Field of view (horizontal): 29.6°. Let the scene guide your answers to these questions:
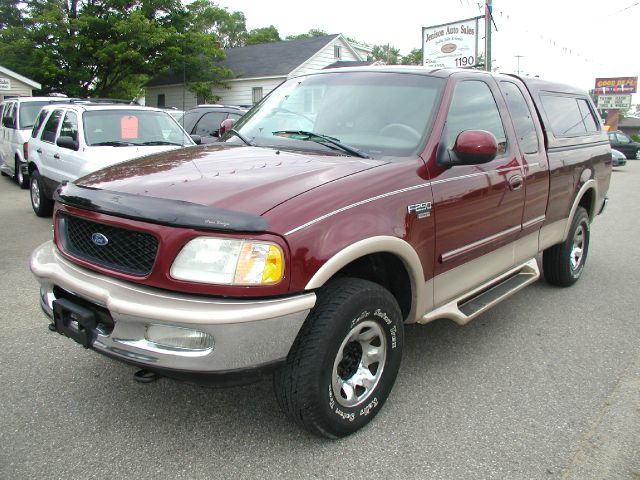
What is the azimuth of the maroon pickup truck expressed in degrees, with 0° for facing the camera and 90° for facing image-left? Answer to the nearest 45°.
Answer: approximately 45°

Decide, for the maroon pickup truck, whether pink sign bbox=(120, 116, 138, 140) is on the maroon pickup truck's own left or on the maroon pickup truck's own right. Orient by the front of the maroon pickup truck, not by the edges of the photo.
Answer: on the maroon pickup truck's own right

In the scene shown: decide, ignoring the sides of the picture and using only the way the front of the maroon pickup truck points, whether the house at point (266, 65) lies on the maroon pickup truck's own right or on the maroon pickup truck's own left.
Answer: on the maroon pickup truck's own right

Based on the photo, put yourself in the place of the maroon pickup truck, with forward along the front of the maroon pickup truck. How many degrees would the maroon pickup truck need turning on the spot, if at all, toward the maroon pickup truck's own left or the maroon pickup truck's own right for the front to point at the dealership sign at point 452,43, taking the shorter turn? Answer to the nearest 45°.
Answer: approximately 135° to the maroon pickup truck's own right

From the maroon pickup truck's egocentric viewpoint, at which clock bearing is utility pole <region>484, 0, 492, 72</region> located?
The utility pole is roughly at 5 o'clock from the maroon pickup truck.

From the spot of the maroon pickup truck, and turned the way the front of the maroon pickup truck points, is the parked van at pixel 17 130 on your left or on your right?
on your right
